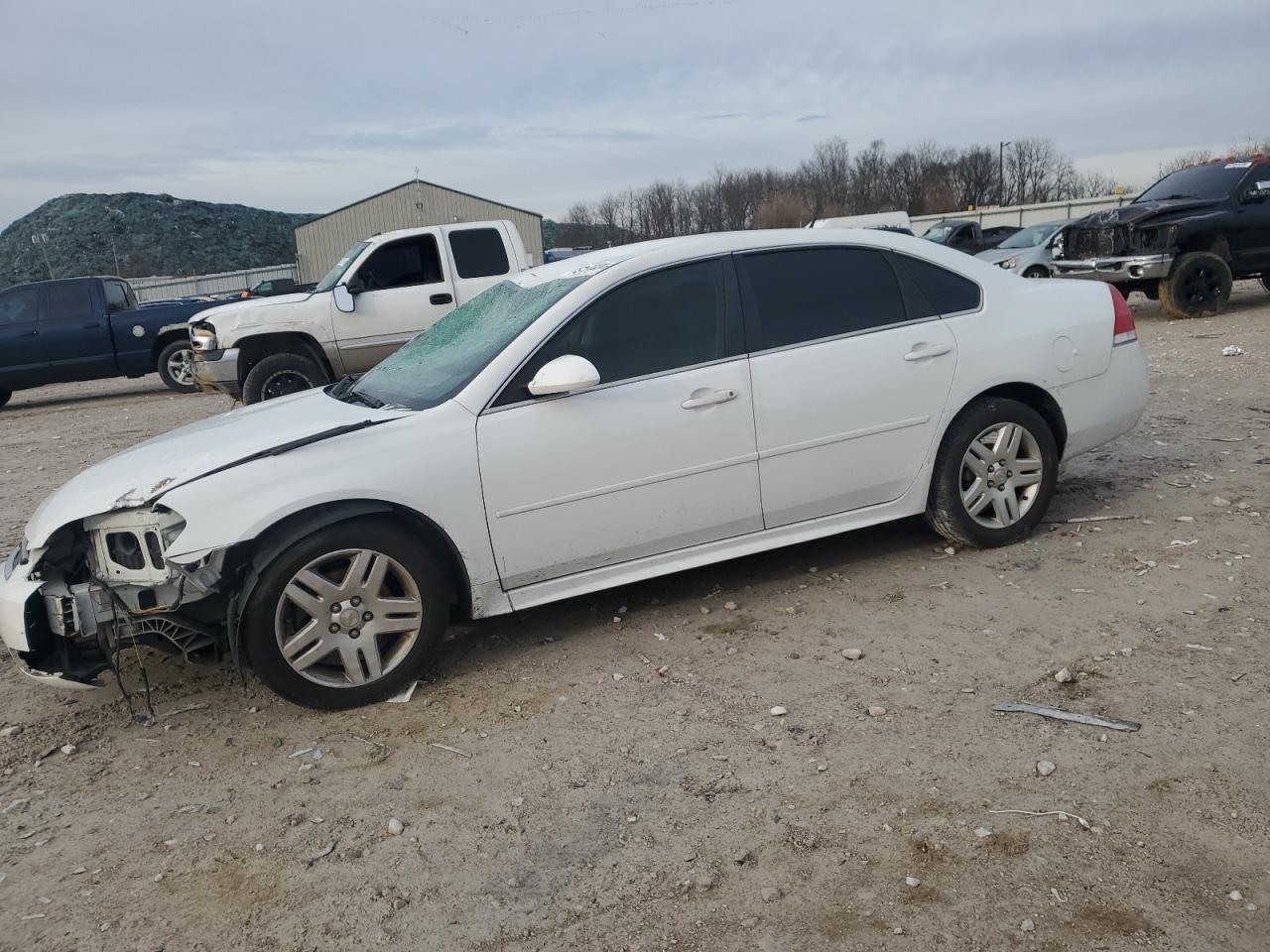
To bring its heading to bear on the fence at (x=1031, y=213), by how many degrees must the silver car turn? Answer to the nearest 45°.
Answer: approximately 135° to its right

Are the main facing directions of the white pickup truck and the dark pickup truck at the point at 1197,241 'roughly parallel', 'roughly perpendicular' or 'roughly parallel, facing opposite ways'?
roughly parallel

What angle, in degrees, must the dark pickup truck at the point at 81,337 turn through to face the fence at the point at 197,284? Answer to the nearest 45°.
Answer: approximately 90° to its right

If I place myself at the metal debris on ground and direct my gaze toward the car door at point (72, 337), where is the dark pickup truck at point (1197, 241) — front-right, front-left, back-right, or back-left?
front-right

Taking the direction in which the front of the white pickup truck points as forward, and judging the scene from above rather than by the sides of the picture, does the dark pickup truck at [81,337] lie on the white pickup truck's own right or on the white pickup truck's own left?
on the white pickup truck's own right

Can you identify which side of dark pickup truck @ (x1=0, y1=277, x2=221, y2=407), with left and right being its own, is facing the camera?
left

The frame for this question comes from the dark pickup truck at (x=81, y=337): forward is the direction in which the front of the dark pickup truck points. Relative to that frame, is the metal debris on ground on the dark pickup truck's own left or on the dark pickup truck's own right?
on the dark pickup truck's own left

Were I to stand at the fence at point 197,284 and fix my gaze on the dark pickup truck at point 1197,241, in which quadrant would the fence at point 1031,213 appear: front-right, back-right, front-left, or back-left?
front-left

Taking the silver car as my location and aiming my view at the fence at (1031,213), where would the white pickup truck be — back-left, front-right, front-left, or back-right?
back-left

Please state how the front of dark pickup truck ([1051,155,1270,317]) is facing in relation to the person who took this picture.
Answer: facing the viewer and to the left of the viewer

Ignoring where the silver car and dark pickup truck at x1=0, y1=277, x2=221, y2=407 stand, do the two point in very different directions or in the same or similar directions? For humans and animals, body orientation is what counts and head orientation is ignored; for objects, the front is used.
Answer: same or similar directions

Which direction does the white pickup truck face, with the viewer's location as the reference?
facing to the left of the viewer

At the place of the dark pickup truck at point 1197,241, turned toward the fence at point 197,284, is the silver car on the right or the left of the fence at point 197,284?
right

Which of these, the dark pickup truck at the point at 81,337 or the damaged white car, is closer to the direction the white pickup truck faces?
the dark pickup truck

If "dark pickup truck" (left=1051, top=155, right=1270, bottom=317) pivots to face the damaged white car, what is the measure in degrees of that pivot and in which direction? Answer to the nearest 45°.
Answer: approximately 45° to its left

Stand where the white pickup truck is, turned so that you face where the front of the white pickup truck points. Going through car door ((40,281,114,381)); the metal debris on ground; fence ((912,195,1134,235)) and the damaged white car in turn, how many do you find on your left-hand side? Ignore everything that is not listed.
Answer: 2
